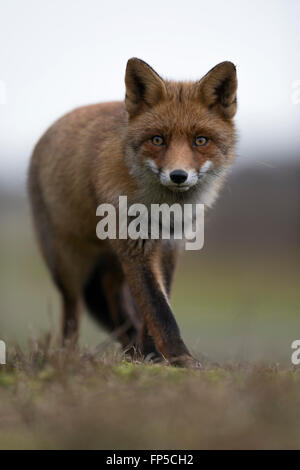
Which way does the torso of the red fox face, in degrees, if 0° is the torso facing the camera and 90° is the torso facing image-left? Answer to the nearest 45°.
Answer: approximately 315°
